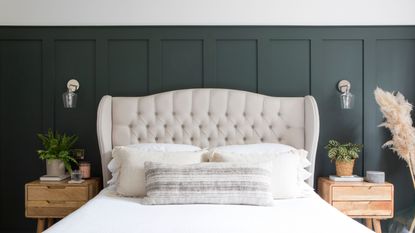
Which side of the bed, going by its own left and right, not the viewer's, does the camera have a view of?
front

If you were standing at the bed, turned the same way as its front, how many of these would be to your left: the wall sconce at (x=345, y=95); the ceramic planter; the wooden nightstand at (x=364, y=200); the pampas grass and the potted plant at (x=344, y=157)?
4

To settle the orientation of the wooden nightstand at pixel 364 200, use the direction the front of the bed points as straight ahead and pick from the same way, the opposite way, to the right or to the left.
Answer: the same way

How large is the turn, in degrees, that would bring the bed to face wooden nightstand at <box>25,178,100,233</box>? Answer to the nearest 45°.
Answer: approximately 90° to its right

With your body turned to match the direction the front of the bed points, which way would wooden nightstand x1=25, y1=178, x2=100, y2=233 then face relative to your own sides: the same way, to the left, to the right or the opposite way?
the same way

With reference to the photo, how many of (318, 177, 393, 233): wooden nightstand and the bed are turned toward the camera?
2

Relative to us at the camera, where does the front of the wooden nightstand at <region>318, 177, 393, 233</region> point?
facing the viewer

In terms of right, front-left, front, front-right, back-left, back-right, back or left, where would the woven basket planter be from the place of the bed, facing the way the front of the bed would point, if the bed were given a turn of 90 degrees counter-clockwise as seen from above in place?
front

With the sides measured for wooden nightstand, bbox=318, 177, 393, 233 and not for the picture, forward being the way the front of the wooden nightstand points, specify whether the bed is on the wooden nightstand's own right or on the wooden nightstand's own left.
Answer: on the wooden nightstand's own right

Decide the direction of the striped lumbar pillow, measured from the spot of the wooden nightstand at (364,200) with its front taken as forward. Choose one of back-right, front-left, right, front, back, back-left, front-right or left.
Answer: front-right

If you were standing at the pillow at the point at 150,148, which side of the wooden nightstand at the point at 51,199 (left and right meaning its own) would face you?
left

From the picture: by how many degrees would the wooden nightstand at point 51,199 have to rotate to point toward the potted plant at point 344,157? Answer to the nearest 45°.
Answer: approximately 90° to its left
